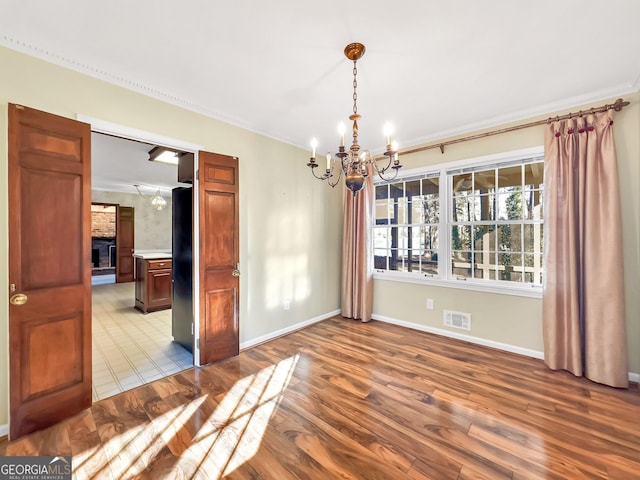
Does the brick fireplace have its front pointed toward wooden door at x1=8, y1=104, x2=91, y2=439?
yes

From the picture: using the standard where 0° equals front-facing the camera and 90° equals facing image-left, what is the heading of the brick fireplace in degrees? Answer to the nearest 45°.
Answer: approximately 0°

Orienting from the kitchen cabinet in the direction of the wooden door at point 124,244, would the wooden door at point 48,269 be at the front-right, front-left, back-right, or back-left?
back-left
